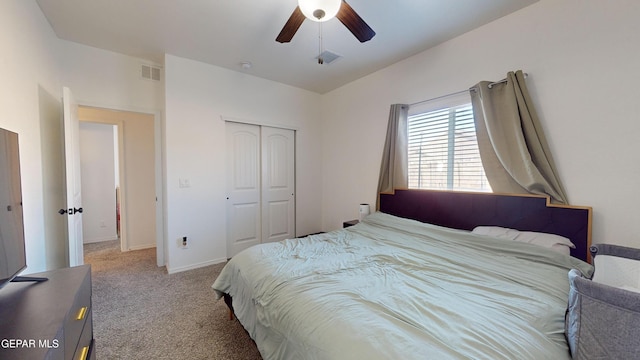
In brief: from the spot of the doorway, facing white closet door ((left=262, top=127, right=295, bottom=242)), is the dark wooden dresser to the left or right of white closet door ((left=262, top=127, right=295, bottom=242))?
right

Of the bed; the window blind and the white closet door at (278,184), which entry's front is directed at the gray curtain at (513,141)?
the white closet door

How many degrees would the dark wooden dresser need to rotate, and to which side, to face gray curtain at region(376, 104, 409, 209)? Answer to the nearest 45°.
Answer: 0° — it already faces it

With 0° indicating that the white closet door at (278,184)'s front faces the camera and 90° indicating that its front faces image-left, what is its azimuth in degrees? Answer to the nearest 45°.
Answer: approximately 315°

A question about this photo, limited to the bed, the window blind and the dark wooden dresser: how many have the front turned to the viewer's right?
1

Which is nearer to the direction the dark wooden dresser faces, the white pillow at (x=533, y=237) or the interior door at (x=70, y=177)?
the white pillow

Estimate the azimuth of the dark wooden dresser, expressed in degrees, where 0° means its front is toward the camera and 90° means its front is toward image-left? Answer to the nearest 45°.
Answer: approximately 270°

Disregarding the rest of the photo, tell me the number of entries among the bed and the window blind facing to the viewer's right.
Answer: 0

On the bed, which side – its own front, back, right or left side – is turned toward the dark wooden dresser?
front

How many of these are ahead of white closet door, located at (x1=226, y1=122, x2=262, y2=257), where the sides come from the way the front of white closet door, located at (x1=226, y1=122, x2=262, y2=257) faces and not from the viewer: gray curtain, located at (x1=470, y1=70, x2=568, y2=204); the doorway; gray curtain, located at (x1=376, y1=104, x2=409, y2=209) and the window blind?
3

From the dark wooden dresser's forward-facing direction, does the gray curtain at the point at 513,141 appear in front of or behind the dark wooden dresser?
in front

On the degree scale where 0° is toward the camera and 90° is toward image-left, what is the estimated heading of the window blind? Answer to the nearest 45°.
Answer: approximately 45°

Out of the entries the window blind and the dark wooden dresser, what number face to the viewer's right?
1

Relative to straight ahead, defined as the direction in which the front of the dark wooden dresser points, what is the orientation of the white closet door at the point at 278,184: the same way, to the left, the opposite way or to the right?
to the right
